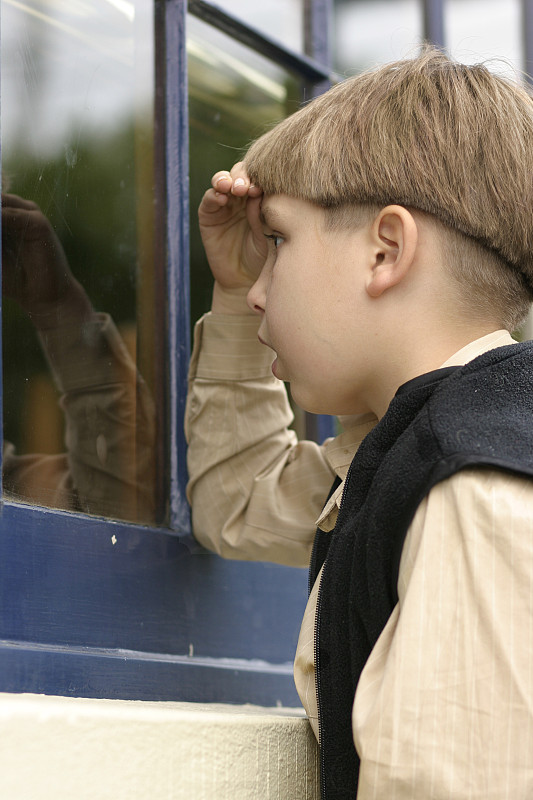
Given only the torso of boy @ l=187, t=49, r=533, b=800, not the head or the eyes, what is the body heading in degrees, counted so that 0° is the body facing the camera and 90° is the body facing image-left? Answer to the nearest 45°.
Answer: approximately 90°

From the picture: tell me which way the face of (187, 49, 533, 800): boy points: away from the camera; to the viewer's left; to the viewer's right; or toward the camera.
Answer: to the viewer's left
